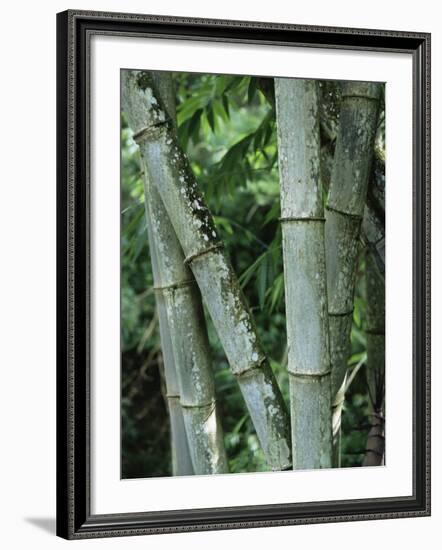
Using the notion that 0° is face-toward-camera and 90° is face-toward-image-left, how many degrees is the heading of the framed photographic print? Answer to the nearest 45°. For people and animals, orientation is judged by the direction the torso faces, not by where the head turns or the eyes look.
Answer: approximately 315°
